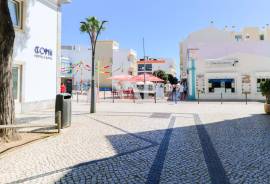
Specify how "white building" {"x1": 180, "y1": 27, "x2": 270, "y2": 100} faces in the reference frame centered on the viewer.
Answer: facing the viewer

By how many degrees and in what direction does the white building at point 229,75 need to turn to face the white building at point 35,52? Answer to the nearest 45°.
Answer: approximately 45° to its right

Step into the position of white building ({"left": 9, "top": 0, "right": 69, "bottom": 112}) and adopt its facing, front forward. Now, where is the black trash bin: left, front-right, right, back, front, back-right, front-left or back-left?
front-right

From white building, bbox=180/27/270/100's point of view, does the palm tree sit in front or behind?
in front

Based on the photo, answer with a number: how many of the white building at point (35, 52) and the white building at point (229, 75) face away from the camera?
0

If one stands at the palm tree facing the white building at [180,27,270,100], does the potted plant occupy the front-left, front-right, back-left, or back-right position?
front-right

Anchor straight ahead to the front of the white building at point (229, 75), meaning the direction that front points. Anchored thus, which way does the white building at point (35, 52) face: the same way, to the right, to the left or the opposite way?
to the left

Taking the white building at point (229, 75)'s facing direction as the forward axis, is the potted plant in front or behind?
in front

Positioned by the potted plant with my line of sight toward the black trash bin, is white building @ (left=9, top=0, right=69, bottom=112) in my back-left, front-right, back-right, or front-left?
front-right
